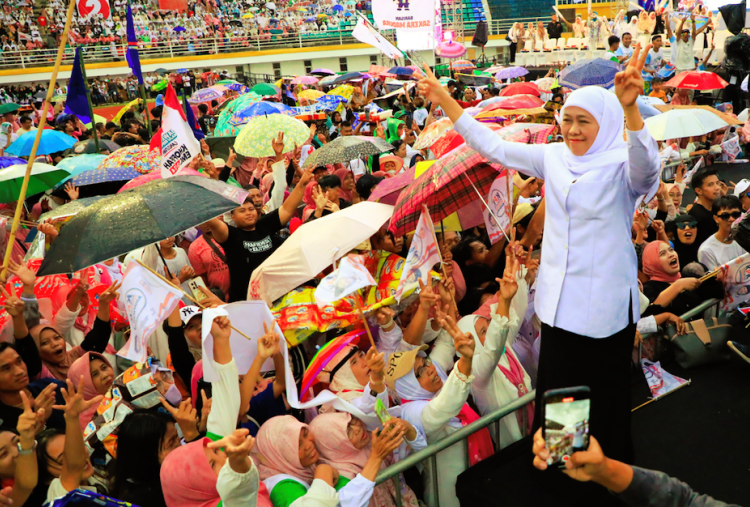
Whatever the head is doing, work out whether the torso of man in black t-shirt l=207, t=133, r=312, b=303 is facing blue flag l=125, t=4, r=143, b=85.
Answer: no

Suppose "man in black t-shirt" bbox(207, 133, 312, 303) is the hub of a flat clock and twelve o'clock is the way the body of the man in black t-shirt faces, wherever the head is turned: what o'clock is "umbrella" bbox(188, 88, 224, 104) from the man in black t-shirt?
The umbrella is roughly at 6 o'clock from the man in black t-shirt.

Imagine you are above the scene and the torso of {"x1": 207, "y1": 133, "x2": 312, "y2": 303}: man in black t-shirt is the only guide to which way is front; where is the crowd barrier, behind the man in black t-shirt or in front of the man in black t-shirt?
in front

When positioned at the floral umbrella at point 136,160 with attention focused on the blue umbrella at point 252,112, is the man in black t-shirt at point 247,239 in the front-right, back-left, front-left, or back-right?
back-right

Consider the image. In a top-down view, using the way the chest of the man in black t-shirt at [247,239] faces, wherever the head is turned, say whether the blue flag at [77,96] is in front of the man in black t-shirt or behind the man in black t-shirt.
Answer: behind

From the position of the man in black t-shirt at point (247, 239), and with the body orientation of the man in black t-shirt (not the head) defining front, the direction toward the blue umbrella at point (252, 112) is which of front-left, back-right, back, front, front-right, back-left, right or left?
back

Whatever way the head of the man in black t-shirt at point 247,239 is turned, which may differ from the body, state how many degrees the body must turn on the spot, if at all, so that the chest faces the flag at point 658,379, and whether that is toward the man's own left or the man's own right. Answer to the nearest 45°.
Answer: approximately 45° to the man's own left

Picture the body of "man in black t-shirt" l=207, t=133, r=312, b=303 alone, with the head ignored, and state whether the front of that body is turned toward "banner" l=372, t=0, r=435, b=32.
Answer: no

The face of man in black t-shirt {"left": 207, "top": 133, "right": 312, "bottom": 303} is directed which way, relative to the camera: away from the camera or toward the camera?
toward the camera

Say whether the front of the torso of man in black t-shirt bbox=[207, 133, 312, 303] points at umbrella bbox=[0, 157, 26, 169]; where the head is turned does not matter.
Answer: no

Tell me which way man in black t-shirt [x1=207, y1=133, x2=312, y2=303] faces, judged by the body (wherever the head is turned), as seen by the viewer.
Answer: toward the camera

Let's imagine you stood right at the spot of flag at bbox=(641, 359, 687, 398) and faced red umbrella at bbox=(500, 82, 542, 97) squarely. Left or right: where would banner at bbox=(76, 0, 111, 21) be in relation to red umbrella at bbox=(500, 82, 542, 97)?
left

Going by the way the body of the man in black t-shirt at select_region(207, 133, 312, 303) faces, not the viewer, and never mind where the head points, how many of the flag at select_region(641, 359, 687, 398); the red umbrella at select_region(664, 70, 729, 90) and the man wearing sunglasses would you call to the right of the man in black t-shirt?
0
